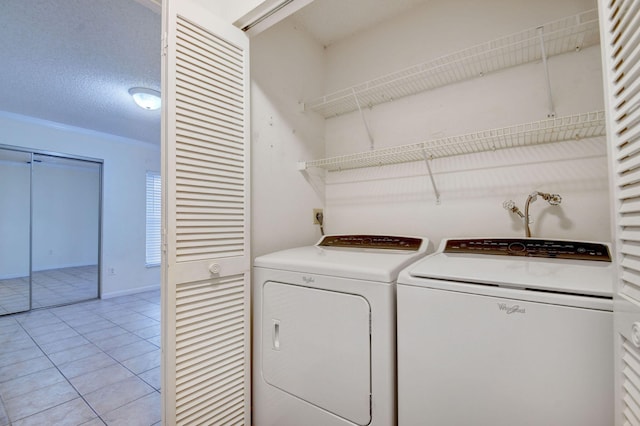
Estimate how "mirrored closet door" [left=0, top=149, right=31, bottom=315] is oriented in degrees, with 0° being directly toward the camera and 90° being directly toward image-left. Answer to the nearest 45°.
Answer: approximately 315°

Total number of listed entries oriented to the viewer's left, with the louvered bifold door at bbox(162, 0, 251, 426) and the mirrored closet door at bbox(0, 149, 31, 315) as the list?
0

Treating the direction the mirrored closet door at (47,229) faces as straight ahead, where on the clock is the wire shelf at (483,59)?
The wire shelf is roughly at 1 o'clock from the mirrored closet door.

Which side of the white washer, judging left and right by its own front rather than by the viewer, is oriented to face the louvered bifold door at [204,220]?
right

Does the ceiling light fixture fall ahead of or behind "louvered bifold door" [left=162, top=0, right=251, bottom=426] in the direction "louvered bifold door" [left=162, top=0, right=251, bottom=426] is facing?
behind

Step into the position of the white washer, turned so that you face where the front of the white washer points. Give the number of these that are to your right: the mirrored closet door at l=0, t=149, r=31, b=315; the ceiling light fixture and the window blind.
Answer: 3

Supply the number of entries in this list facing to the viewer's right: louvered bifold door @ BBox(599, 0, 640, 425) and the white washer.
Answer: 0

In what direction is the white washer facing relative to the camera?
toward the camera

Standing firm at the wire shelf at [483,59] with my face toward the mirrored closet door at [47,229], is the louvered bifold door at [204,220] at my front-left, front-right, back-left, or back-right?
front-left

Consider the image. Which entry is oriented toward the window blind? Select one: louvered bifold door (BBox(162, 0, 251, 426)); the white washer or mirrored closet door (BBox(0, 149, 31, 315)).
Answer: the mirrored closet door

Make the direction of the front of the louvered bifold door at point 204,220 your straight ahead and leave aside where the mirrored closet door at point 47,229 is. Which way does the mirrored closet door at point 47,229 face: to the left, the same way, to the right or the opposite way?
the same way

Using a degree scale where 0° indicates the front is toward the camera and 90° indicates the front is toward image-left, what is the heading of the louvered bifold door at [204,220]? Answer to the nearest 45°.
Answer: approximately 315°

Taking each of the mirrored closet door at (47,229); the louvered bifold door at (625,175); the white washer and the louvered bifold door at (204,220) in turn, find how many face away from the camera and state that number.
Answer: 0

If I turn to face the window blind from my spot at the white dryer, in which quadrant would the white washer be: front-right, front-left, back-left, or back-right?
back-right
